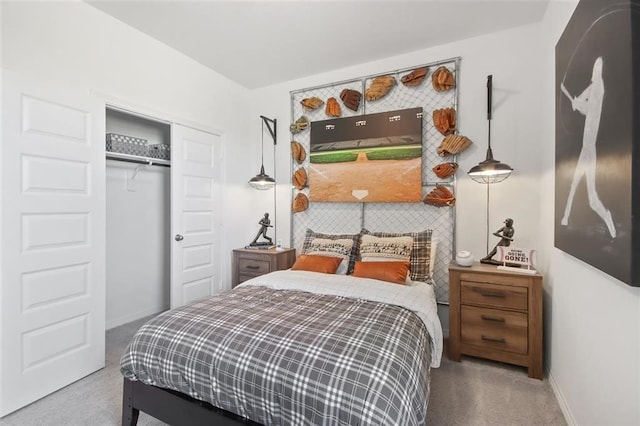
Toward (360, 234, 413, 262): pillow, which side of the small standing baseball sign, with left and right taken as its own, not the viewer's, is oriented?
right

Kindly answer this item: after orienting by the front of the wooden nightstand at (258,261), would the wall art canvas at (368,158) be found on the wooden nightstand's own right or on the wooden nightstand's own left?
on the wooden nightstand's own left

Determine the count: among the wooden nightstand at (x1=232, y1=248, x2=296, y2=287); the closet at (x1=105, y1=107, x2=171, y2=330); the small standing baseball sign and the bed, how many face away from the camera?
0

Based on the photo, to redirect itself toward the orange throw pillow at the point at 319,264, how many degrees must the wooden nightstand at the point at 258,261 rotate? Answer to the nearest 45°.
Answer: approximately 90° to its left

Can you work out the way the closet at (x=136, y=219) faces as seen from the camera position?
facing the viewer and to the right of the viewer

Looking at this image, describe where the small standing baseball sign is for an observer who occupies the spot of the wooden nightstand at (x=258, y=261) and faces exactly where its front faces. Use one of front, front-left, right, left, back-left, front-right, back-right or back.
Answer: left

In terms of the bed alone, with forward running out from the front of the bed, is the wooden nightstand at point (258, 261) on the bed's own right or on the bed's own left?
on the bed's own right

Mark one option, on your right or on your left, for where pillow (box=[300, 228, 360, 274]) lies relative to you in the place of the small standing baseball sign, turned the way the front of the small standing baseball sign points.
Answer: on your right

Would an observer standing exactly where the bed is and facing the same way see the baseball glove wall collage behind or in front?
behind

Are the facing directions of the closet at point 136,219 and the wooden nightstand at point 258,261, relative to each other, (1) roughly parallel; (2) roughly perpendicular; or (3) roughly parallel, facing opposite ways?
roughly perpendicular

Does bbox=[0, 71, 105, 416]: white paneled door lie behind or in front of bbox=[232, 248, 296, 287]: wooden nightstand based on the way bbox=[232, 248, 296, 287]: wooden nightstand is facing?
in front

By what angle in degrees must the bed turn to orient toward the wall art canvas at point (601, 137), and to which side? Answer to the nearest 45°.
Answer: approximately 135° to its left

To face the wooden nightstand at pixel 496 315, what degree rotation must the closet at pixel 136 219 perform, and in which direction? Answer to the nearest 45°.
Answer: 0° — it already faces it

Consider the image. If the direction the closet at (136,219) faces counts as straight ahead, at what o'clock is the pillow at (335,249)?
The pillow is roughly at 12 o'clock from the closet.

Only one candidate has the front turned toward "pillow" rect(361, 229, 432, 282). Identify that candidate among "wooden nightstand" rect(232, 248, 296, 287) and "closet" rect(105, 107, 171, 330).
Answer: the closet

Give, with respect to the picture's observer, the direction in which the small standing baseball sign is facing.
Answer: facing the viewer
